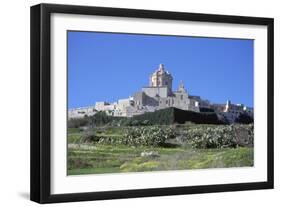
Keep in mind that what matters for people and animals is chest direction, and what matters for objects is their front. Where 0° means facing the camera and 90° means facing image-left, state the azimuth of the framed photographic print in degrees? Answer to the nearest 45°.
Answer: approximately 315°
